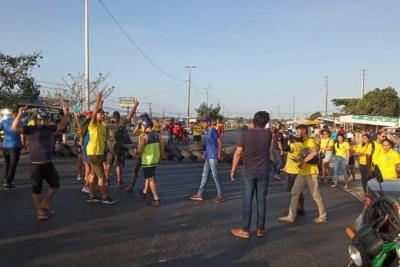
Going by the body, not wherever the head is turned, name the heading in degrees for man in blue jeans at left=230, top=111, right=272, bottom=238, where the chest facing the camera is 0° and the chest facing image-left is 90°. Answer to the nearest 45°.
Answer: approximately 135°

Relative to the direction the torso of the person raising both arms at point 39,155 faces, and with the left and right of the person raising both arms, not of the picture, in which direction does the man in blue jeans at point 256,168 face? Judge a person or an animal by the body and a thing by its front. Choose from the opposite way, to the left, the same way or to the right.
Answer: the opposite way

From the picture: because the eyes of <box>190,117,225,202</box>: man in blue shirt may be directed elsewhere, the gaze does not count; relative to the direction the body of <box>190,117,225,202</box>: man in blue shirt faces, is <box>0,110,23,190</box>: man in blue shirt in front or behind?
in front

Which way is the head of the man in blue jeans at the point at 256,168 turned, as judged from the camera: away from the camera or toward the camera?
away from the camera

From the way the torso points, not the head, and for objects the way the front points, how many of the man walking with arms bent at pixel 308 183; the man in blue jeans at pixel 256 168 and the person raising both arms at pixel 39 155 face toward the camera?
1
